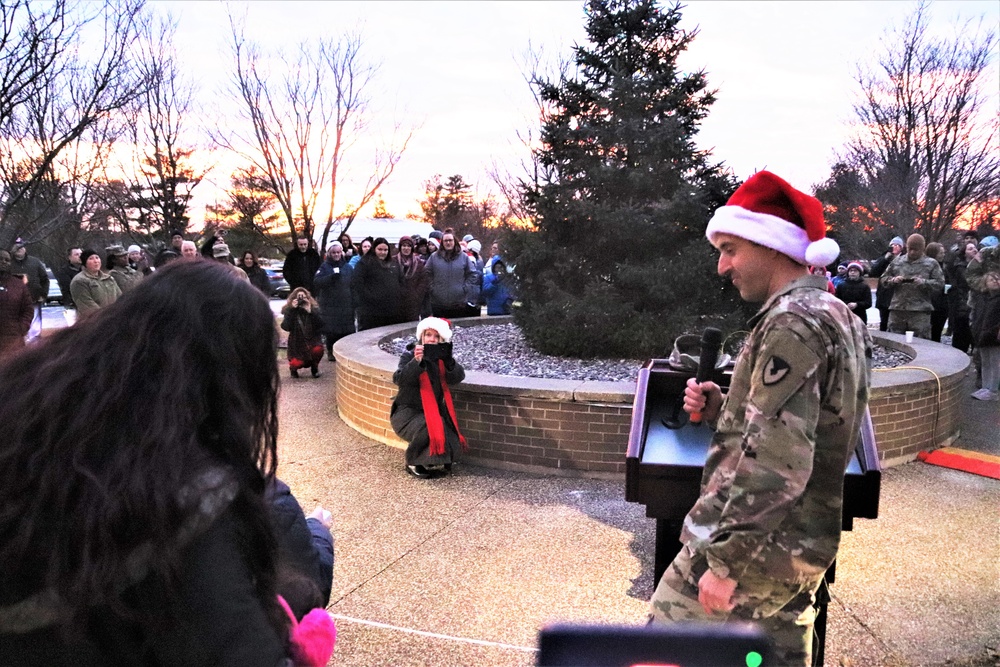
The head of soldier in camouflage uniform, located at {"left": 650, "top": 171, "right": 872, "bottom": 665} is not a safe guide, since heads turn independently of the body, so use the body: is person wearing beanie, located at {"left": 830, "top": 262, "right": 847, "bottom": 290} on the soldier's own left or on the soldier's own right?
on the soldier's own right

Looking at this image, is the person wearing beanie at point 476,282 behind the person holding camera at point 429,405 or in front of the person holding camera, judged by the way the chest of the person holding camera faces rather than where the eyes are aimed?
behind

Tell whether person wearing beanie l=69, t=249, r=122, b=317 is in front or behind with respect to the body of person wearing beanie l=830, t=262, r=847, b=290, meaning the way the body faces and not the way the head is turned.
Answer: in front

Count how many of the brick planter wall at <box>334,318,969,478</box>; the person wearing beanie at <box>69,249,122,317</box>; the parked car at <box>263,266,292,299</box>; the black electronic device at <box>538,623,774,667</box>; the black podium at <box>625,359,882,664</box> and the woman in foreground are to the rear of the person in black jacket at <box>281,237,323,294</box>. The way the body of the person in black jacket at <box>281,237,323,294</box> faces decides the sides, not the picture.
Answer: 1

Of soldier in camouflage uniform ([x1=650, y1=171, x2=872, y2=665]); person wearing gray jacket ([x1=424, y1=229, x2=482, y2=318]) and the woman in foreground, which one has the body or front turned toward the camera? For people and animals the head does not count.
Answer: the person wearing gray jacket

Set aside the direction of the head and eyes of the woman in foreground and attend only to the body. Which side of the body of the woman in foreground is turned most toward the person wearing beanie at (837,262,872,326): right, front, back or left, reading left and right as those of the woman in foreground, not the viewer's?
front

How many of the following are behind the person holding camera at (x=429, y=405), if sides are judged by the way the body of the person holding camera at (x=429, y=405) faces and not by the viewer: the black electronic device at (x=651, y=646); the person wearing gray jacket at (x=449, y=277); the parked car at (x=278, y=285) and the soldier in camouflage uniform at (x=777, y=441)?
2

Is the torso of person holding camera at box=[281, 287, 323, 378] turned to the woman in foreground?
yes

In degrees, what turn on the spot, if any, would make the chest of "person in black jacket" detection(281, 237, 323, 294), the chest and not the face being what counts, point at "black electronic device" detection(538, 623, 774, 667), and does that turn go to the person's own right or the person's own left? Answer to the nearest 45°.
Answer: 0° — they already face it

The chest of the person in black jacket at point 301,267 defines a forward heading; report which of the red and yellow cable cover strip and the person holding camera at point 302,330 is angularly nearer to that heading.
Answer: the person holding camera

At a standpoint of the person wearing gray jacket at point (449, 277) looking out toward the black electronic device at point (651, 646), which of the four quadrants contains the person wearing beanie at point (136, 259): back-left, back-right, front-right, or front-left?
back-right

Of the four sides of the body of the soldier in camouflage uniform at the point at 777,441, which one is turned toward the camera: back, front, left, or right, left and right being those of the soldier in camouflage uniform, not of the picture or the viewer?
left

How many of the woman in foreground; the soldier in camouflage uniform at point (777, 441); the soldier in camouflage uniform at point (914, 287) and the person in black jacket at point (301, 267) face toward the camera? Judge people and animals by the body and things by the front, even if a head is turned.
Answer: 2

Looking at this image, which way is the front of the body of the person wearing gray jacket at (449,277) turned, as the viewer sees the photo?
toward the camera

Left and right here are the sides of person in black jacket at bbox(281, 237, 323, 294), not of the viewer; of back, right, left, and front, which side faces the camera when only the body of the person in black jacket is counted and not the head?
front

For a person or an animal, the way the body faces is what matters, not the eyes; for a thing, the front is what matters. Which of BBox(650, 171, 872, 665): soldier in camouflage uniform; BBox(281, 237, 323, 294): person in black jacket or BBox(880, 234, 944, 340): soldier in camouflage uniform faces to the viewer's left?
BBox(650, 171, 872, 665): soldier in camouflage uniform

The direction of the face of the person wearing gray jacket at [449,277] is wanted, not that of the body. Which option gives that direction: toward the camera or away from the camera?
toward the camera

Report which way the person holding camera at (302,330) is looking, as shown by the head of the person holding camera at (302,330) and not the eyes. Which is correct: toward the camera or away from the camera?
toward the camera

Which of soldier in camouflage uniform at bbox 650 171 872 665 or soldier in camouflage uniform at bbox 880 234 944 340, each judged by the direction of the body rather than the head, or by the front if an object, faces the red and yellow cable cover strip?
soldier in camouflage uniform at bbox 880 234 944 340

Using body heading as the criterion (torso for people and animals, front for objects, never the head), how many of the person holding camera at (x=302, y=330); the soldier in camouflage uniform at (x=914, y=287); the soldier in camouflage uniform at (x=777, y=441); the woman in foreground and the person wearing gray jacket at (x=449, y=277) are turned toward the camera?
3
